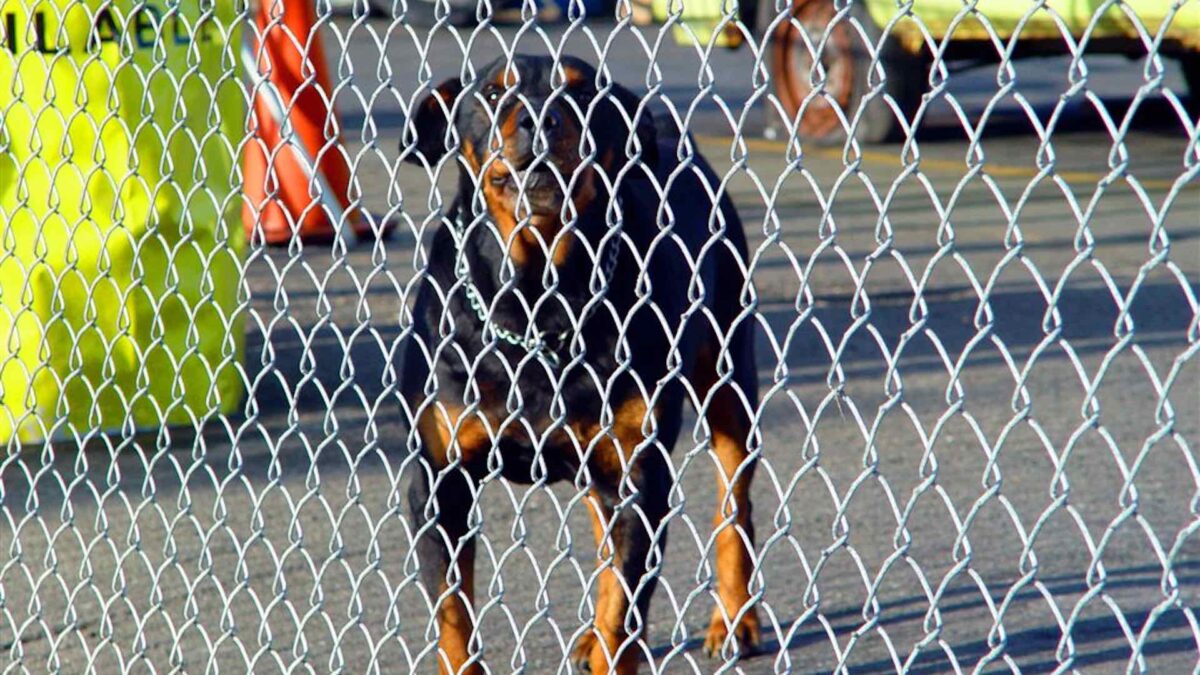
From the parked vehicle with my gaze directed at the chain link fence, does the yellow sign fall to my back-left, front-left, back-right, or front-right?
front-right

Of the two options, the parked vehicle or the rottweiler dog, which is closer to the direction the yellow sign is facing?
the rottweiler dog

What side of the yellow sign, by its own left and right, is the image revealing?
front

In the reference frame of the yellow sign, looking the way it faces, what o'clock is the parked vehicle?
The parked vehicle is roughly at 8 o'clock from the yellow sign.

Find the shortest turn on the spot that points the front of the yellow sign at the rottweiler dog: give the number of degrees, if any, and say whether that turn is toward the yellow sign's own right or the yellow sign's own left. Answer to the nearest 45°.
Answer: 0° — it already faces it
